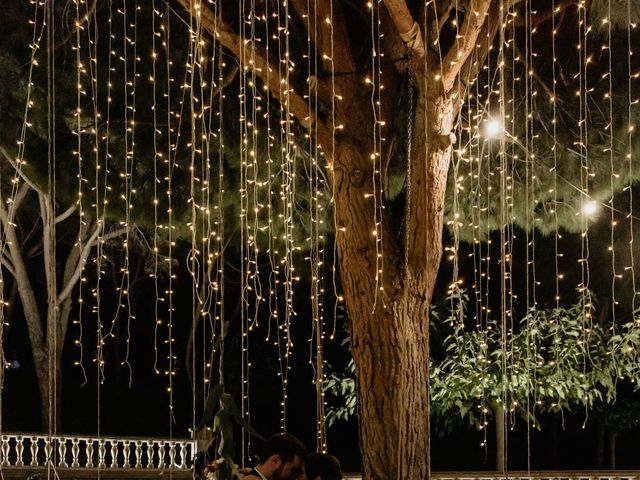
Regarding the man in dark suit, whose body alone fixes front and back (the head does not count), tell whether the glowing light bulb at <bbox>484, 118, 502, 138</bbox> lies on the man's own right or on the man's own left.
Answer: on the man's own left

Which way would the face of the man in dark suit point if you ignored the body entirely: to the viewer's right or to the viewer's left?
to the viewer's right

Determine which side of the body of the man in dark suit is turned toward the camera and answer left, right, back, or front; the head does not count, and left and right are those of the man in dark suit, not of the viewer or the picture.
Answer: right

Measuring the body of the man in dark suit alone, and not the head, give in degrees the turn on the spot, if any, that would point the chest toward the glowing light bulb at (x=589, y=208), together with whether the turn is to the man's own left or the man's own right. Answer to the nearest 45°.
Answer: approximately 45° to the man's own left
